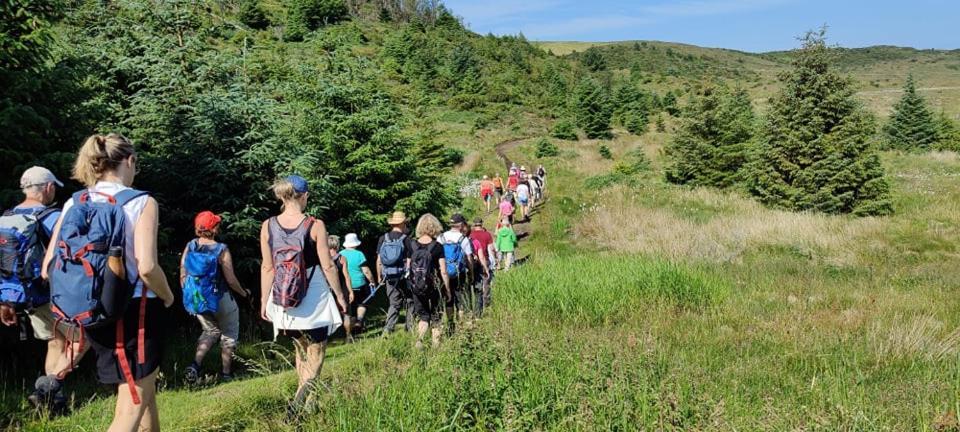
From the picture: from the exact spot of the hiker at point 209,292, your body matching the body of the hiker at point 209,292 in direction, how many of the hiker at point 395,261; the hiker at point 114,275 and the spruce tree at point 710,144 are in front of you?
2

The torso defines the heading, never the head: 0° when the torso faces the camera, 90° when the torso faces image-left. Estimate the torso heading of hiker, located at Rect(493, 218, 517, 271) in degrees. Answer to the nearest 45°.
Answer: approximately 180°

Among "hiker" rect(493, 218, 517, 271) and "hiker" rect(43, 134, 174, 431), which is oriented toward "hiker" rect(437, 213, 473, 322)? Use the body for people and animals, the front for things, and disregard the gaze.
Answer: "hiker" rect(43, 134, 174, 431)

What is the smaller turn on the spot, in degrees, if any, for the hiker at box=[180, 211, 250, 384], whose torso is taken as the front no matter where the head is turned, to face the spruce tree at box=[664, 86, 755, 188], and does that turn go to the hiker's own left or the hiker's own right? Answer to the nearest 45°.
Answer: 0° — they already face it

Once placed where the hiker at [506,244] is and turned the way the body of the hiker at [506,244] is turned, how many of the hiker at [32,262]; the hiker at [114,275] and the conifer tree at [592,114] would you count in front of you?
1

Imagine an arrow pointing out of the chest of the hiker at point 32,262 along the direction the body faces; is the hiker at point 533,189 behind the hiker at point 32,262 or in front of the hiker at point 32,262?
in front

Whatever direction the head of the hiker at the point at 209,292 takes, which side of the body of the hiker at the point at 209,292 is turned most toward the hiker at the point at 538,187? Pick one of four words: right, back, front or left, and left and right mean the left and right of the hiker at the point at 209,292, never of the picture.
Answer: front

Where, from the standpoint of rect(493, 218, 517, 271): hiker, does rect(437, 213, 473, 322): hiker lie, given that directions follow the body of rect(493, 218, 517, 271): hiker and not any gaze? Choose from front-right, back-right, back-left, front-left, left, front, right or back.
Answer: back

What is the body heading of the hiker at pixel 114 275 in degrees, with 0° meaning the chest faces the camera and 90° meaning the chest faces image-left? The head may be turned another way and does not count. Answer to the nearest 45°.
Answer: approximately 225°
